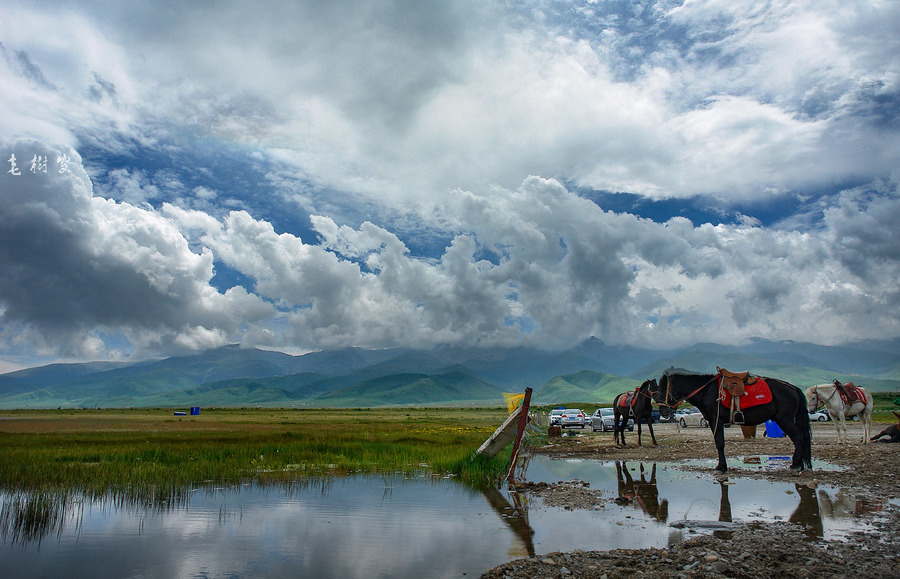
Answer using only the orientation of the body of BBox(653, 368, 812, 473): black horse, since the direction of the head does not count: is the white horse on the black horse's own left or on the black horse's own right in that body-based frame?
on the black horse's own right

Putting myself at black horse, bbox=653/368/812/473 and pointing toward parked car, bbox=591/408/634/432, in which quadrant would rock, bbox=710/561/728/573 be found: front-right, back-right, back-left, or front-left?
back-left

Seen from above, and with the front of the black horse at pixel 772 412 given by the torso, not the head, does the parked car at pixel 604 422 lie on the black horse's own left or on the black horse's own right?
on the black horse's own right

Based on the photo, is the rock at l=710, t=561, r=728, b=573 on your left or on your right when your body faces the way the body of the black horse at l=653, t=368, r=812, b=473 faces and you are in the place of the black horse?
on your left

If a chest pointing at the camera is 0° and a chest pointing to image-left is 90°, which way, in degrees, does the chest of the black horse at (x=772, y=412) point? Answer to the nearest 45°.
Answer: approximately 90°

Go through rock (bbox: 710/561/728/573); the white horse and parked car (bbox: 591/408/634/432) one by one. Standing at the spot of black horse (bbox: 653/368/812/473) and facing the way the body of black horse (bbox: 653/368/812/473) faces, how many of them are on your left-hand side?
1

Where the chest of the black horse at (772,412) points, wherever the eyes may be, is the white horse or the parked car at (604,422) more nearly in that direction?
the parked car
